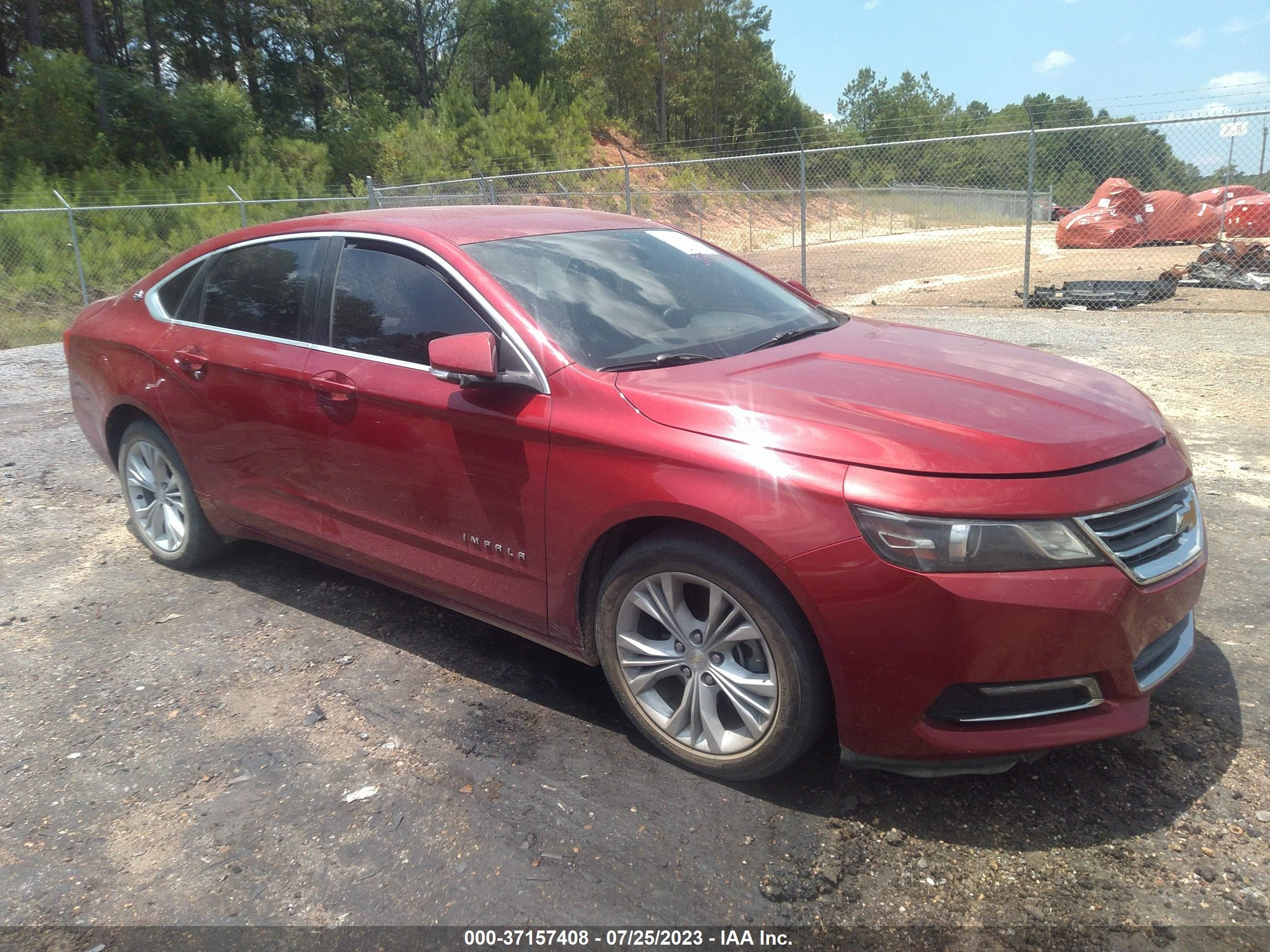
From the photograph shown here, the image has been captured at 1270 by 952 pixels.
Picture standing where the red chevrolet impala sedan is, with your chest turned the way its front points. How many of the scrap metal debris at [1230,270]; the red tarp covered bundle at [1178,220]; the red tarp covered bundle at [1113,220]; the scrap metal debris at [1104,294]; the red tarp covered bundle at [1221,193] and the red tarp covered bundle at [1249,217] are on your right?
0

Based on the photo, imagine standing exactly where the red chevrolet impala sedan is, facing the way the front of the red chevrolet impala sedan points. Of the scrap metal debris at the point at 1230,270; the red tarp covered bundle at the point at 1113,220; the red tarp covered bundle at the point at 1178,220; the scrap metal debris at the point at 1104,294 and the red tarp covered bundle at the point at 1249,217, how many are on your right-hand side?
0

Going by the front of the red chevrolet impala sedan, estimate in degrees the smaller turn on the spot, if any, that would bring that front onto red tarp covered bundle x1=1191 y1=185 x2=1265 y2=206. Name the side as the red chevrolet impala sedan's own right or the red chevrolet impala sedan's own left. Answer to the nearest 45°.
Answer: approximately 90° to the red chevrolet impala sedan's own left

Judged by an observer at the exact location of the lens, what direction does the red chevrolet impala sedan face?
facing the viewer and to the right of the viewer

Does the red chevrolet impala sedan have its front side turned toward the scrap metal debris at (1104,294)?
no

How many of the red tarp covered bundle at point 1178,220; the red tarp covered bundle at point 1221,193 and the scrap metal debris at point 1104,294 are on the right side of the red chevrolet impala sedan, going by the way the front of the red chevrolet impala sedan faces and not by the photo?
0

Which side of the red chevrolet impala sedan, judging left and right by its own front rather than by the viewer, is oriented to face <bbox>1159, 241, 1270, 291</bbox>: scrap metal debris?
left

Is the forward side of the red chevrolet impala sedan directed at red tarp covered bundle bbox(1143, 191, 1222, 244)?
no

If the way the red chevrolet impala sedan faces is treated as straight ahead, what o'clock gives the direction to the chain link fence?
The chain link fence is roughly at 8 o'clock from the red chevrolet impala sedan.

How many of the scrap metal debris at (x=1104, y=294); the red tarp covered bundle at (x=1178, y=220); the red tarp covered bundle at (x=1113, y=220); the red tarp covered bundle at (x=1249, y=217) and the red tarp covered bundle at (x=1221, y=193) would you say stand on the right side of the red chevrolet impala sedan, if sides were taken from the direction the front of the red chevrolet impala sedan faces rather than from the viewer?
0

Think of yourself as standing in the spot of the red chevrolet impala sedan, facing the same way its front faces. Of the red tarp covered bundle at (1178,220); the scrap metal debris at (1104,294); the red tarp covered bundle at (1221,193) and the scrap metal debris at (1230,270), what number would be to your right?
0

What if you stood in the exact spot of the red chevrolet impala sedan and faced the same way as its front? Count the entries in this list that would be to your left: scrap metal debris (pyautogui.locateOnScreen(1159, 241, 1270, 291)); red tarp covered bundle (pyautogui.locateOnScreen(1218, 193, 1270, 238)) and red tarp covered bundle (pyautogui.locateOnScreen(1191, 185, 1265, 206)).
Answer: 3

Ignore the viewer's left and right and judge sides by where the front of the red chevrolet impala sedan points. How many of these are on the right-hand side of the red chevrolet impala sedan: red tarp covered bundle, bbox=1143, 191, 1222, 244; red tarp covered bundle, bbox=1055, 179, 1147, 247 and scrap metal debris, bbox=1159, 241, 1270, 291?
0

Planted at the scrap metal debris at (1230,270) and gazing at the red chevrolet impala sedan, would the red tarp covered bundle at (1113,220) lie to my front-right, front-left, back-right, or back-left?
back-right

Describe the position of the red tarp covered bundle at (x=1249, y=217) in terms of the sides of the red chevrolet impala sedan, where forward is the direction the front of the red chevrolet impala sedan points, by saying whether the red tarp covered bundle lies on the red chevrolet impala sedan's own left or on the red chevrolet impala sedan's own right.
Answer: on the red chevrolet impala sedan's own left

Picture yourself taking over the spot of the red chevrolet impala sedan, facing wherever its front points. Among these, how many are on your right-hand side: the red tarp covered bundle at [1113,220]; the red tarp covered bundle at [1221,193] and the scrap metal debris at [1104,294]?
0
